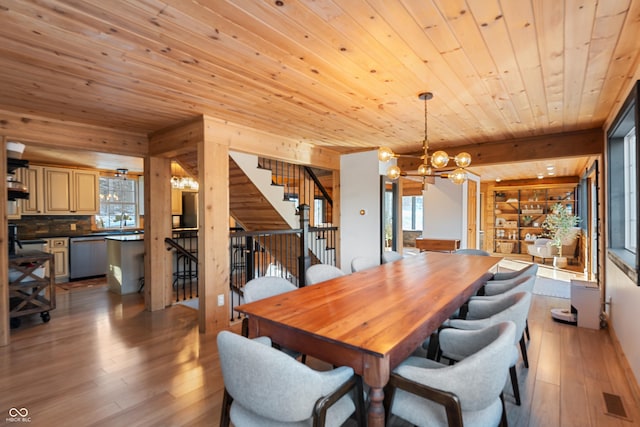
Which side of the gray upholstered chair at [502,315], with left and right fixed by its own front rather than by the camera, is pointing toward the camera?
left

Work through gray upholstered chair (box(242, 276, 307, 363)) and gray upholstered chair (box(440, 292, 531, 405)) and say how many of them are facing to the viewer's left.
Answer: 1

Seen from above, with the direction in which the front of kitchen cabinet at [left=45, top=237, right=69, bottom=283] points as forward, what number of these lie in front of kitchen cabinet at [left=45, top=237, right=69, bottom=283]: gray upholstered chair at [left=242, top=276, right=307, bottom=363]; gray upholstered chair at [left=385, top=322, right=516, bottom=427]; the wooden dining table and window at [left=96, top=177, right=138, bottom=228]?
3

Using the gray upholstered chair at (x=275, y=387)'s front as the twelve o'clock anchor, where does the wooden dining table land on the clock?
The wooden dining table is roughly at 12 o'clock from the gray upholstered chair.

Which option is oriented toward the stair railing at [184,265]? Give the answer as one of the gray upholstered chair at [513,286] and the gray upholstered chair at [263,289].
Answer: the gray upholstered chair at [513,286]

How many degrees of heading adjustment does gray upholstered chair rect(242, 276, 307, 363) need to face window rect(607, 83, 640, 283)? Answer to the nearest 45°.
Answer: approximately 45° to its left

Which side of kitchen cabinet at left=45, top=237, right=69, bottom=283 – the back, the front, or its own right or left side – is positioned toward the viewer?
front

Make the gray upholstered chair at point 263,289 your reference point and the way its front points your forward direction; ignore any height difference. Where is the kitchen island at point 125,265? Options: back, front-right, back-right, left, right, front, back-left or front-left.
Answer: back

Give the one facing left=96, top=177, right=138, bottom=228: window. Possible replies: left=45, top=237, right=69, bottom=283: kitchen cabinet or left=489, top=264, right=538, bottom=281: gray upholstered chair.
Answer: the gray upholstered chair

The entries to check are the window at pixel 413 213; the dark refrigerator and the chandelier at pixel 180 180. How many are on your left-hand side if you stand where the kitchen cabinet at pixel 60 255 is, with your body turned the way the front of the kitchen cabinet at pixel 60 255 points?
3

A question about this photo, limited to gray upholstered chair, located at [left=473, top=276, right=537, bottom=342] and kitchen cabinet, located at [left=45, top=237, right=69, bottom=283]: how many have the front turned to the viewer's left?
1

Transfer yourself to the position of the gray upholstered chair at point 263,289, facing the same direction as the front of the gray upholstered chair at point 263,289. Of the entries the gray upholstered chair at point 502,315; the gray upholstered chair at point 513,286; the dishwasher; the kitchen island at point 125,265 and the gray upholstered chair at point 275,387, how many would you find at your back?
2

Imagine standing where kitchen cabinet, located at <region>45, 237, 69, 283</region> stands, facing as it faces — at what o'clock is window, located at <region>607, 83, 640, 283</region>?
The window is roughly at 11 o'clock from the kitchen cabinet.

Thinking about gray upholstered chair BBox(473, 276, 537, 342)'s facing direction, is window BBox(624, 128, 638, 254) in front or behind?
behind

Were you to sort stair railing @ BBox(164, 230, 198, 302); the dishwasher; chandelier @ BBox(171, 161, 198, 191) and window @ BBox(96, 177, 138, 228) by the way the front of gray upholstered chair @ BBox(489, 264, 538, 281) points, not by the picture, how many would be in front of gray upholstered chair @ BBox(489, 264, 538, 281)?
4

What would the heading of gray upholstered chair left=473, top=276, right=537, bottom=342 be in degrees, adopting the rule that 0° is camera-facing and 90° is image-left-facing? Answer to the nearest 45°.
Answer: approximately 90°

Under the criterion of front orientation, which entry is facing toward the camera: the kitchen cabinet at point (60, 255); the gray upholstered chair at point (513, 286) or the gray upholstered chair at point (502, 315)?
the kitchen cabinet

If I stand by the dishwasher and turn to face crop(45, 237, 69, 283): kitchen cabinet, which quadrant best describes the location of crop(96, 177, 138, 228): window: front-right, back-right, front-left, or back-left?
back-right

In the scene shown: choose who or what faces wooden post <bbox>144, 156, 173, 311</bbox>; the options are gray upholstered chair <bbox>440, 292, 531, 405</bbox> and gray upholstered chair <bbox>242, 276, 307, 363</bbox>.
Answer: gray upholstered chair <bbox>440, 292, 531, 405</bbox>
